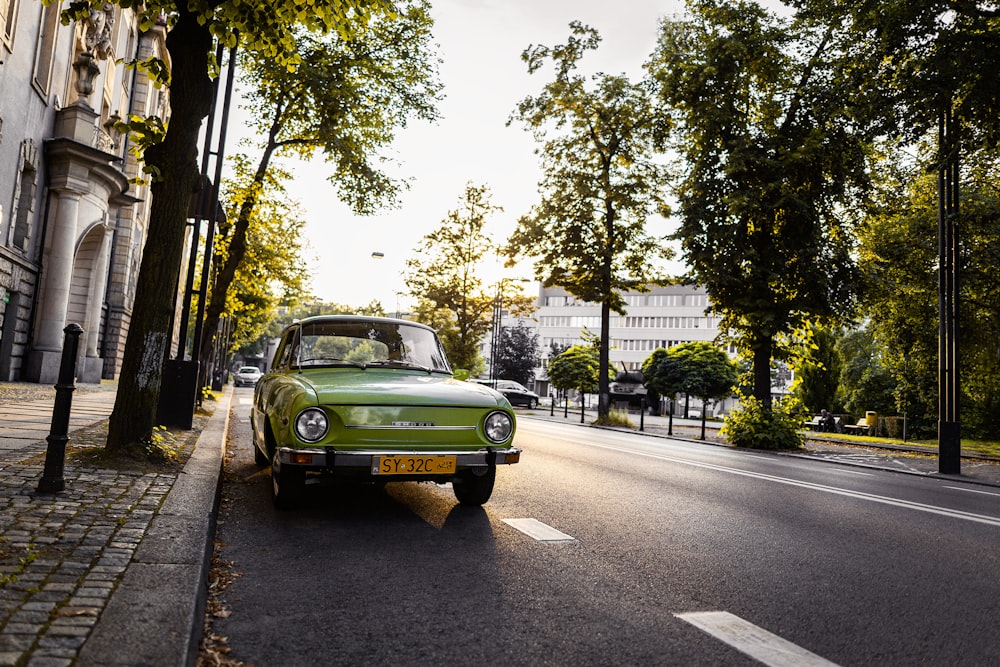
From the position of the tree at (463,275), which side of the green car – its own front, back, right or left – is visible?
back

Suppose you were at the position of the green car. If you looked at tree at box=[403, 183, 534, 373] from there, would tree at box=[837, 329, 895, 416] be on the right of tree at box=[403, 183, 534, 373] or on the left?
right

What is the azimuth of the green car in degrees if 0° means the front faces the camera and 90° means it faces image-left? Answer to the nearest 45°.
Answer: approximately 0°

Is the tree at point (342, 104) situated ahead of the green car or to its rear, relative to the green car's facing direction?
to the rear

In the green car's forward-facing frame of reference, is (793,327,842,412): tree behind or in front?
behind

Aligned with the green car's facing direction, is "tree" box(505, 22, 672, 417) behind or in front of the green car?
behind
